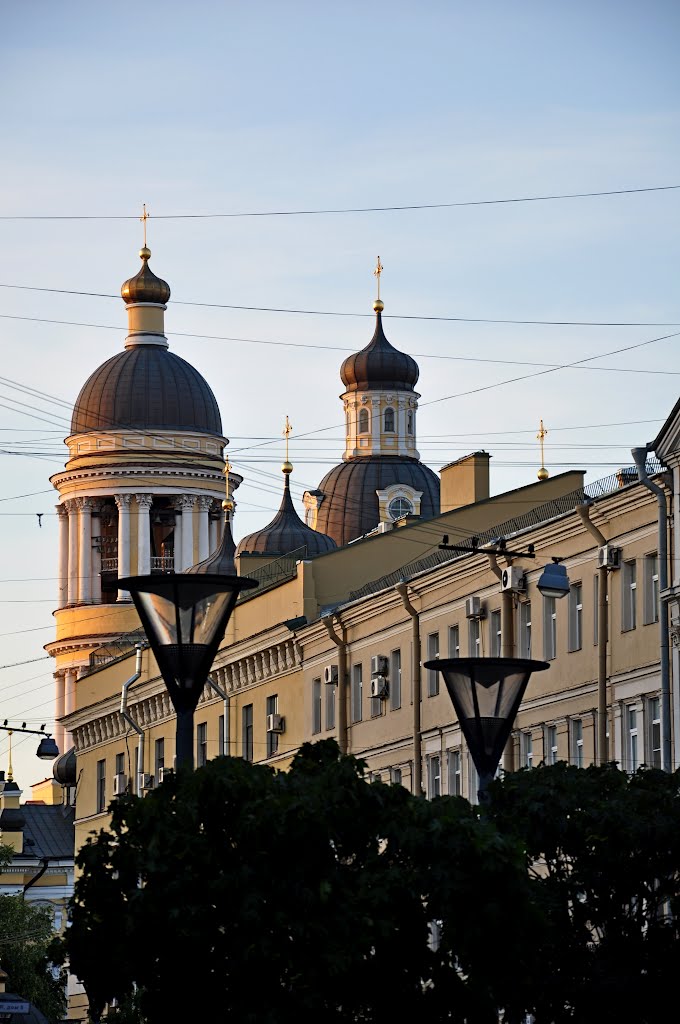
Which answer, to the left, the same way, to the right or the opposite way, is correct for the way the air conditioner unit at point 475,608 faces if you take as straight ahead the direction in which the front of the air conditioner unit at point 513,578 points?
the same way

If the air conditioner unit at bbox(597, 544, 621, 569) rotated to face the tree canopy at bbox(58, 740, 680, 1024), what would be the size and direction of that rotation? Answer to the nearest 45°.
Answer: approximately 45° to its left

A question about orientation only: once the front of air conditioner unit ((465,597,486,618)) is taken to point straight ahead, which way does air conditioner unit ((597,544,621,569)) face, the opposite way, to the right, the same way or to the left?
the same way

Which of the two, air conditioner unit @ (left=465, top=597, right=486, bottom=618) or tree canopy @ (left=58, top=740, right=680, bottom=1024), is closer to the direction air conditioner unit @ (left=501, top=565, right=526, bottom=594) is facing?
the tree canopy

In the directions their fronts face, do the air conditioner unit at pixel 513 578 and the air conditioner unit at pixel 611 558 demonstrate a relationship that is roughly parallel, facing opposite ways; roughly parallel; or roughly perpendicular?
roughly parallel

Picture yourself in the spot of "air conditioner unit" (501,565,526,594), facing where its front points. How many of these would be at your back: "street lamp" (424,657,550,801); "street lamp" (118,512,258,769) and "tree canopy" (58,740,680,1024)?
0

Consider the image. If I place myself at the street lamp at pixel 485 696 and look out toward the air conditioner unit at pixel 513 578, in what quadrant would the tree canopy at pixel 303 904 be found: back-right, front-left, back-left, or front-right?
back-left

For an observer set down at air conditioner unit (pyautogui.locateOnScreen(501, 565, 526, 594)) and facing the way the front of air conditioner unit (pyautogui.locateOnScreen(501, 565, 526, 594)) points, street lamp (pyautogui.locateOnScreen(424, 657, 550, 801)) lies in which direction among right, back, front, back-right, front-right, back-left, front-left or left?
front-left

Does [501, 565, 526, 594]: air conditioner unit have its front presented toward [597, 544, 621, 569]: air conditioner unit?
no

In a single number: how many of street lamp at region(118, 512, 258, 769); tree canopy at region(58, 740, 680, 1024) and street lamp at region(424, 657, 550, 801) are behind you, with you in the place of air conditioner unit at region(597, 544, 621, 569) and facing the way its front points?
0

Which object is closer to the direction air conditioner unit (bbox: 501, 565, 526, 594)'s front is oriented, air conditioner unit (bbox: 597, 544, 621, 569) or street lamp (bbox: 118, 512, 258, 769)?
the street lamp

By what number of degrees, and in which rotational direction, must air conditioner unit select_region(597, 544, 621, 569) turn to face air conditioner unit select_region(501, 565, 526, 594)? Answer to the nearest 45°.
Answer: approximately 90° to its right

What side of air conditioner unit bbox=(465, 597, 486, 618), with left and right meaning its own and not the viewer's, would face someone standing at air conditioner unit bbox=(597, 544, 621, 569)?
left

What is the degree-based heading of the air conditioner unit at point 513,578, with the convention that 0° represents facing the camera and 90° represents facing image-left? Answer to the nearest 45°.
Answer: approximately 45°

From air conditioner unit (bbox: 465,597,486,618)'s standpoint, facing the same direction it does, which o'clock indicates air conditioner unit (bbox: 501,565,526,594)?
air conditioner unit (bbox: 501,565,526,594) is roughly at 10 o'clock from air conditioner unit (bbox: 465,597,486,618).

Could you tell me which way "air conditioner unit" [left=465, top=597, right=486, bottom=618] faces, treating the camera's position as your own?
facing the viewer and to the left of the viewer
